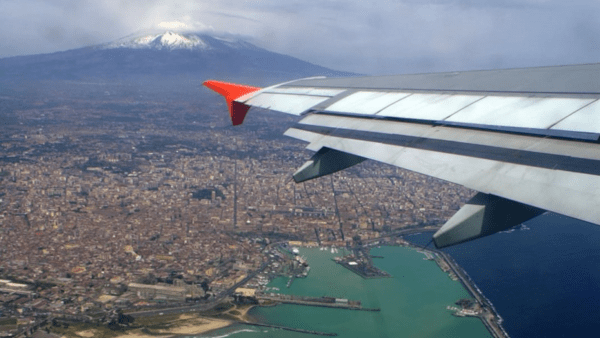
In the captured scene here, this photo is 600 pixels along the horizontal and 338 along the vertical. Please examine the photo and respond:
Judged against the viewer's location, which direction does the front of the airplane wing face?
facing away from the viewer and to the right of the viewer

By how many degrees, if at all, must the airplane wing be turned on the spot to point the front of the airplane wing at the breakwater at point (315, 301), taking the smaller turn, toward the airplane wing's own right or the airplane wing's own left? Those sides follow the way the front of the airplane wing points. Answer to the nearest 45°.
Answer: approximately 45° to the airplane wing's own left
